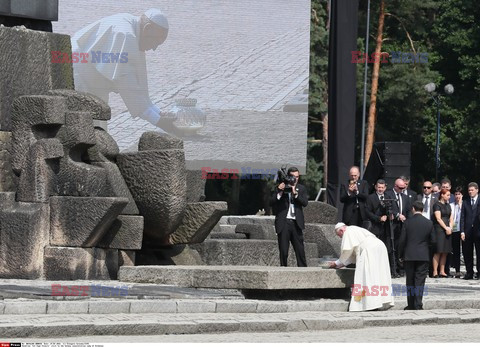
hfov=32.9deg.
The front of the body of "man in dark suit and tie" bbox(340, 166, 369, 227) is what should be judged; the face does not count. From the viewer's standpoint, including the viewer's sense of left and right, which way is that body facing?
facing the viewer

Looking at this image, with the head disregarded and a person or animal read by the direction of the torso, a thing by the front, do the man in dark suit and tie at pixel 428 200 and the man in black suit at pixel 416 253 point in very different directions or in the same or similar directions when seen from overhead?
very different directions

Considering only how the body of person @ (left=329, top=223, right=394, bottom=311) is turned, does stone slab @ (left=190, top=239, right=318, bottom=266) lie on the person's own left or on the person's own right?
on the person's own right

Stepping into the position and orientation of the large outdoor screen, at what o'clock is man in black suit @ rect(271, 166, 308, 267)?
The man in black suit is roughly at 12 o'clock from the large outdoor screen.

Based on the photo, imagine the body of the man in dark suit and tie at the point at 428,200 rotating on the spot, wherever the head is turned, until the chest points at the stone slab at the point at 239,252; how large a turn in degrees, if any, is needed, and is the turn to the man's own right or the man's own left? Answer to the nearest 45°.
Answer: approximately 45° to the man's own right

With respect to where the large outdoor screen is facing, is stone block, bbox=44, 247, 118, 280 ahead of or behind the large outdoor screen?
ahead

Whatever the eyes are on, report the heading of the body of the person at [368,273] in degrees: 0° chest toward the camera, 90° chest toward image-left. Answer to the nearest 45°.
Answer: approximately 90°

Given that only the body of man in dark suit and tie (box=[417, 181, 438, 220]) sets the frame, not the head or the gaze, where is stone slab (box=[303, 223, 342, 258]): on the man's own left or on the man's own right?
on the man's own right

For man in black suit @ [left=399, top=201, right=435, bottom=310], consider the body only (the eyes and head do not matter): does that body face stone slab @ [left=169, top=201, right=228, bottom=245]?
no

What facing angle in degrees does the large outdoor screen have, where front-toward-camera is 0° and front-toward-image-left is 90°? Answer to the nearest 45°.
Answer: approximately 0°

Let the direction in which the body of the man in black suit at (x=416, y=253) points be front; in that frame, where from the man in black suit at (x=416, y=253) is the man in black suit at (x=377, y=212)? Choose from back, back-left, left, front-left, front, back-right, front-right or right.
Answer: front

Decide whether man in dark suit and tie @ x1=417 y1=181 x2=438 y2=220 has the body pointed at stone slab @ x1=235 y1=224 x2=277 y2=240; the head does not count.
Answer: no

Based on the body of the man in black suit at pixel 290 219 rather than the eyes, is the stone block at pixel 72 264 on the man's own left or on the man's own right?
on the man's own right

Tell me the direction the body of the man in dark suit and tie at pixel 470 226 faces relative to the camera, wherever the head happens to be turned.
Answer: toward the camera

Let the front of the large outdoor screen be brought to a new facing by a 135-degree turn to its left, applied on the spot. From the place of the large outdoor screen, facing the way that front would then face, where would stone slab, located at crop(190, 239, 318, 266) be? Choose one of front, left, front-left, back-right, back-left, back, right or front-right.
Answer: back-right

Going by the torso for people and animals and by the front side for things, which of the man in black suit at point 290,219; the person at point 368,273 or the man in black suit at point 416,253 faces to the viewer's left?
the person

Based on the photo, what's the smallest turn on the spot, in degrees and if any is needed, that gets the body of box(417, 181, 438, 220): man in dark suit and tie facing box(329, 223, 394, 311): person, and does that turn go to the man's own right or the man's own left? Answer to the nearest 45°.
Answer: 0° — they already face them

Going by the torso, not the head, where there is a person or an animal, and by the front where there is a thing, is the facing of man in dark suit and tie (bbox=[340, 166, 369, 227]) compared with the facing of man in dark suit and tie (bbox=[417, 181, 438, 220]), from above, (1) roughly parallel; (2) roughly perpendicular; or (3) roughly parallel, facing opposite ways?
roughly parallel

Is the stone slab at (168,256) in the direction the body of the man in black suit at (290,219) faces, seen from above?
no
